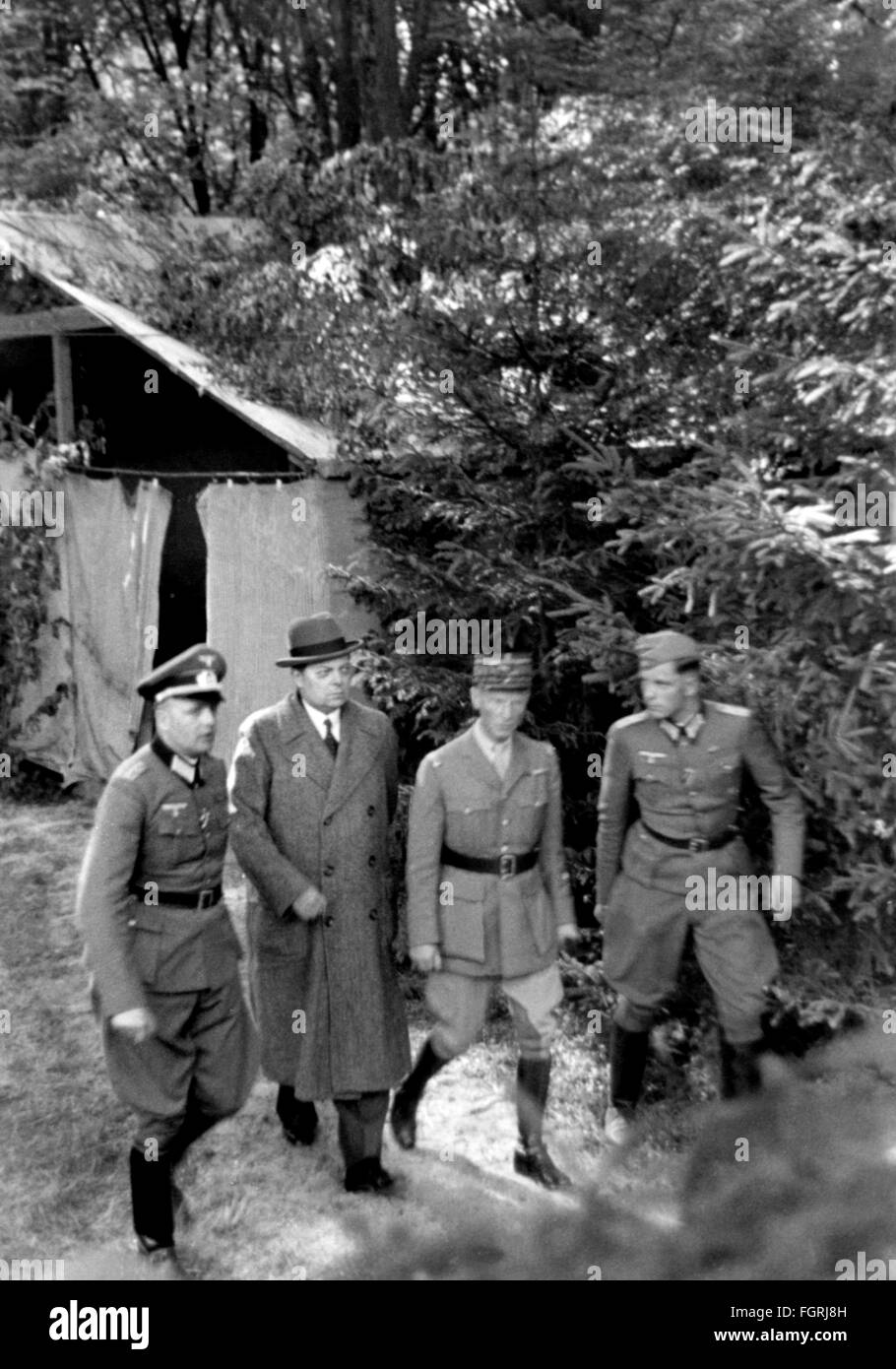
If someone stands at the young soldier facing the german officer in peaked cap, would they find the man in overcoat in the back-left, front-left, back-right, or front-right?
front-right

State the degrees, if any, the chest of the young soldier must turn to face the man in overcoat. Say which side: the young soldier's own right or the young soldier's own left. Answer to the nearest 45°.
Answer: approximately 90° to the young soldier's own right

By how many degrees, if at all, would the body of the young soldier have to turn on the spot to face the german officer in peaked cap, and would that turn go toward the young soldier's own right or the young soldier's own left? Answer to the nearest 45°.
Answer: approximately 45° to the young soldier's own right

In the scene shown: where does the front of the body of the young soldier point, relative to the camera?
toward the camera

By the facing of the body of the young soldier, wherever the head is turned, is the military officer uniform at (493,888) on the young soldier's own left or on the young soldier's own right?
on the young soldier's own right

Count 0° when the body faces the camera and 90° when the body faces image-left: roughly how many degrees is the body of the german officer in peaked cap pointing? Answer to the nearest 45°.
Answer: approximately 315°

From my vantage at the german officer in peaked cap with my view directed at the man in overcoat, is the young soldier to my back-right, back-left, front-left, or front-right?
front-right

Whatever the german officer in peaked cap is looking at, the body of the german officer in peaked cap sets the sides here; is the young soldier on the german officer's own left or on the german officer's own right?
on the german officer's own left

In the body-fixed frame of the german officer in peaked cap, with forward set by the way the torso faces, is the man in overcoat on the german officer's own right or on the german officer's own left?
on the german officer's own left

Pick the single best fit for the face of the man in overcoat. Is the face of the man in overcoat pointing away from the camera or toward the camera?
toward the camera

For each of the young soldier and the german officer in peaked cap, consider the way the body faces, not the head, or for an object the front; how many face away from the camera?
0
